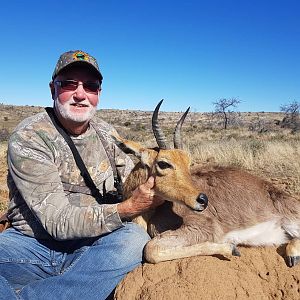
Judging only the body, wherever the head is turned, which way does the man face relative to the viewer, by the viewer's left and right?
facing the viewer and to the right of the viewer

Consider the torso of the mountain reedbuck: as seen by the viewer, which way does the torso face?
to the viewer's left
